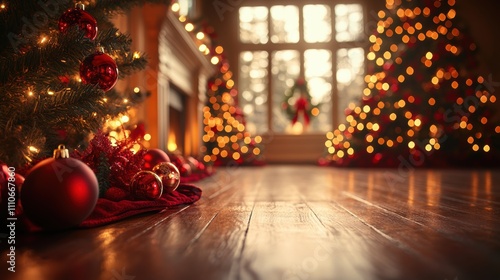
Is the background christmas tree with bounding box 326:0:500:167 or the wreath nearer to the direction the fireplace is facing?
the background christmas tree

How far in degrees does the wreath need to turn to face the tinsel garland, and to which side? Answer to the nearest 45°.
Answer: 0° — it already faces it

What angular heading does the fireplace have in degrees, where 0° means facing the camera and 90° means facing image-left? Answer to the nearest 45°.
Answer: approximately 315°

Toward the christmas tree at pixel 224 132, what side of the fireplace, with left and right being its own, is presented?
left

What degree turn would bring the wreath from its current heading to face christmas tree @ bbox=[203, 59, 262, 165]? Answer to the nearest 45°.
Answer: approximately 45° to its right

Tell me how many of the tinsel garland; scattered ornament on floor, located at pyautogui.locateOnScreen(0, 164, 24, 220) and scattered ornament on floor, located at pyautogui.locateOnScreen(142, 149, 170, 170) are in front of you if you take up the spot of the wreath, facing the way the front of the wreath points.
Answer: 3

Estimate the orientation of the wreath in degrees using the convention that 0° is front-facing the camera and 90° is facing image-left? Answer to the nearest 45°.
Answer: approximately 0°

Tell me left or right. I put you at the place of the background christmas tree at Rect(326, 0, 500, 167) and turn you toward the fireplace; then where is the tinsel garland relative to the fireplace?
left
